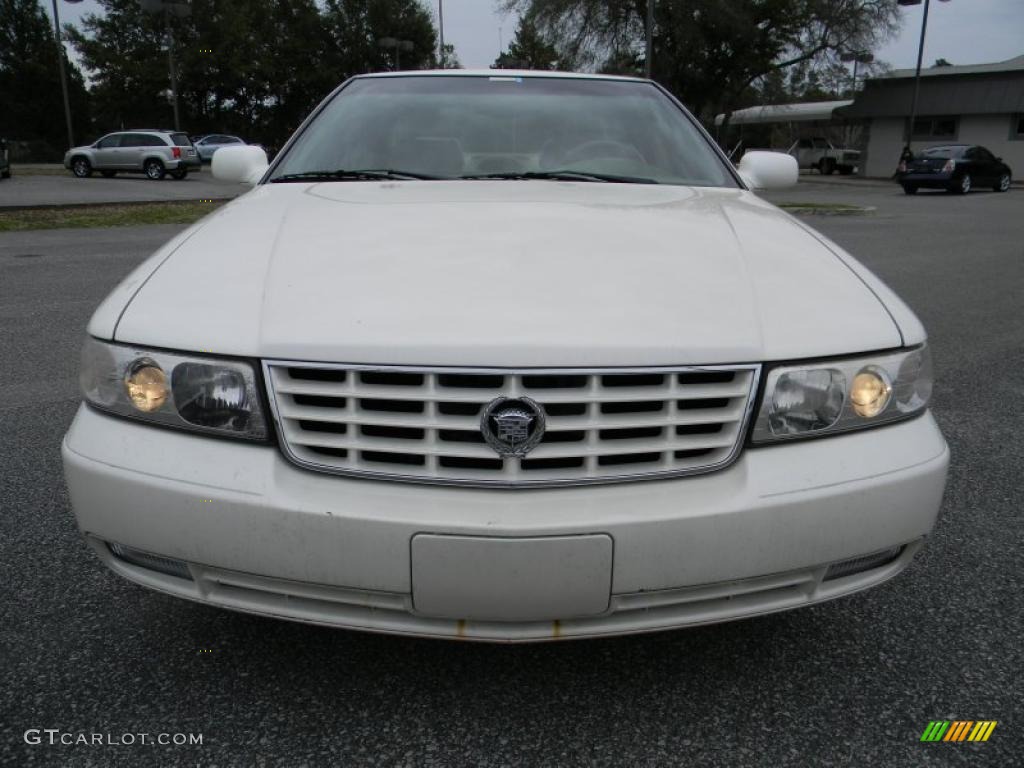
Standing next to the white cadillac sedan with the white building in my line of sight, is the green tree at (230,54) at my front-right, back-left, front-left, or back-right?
front-left

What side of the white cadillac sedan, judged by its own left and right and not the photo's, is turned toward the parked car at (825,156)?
back

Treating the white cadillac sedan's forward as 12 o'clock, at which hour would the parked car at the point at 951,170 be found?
The parked car is roughly at 7 o'clock from the white cadillac sedan.

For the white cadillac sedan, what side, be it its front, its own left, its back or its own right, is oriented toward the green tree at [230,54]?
back

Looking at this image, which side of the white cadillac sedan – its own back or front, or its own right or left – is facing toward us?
front

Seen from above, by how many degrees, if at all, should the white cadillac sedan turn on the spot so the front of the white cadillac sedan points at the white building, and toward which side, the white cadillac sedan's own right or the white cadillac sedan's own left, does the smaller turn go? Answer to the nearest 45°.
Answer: approximately 135° to the white cadillac sedan's own left

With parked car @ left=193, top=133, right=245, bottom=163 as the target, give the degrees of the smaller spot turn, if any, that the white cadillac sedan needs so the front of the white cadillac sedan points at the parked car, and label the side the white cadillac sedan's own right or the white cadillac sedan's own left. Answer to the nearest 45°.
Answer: approximately 180°
